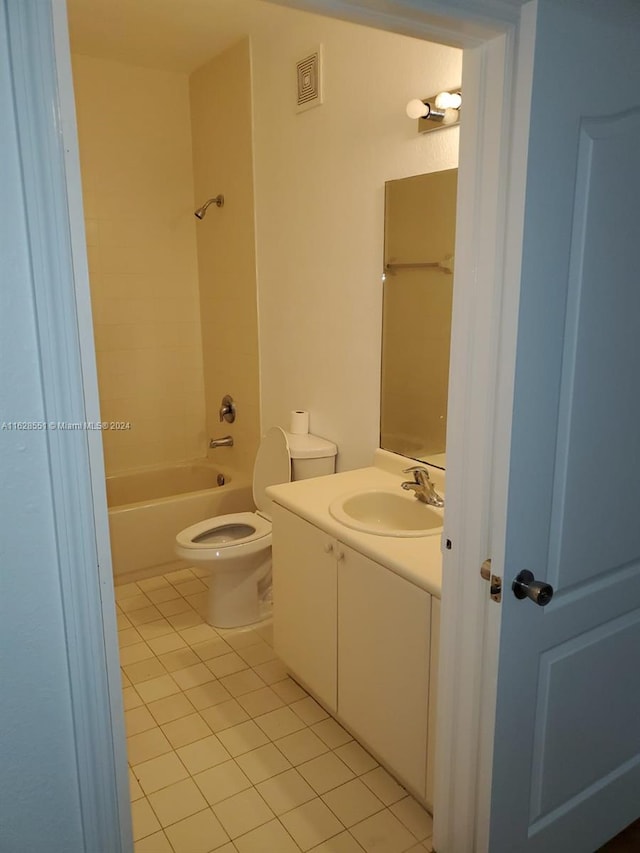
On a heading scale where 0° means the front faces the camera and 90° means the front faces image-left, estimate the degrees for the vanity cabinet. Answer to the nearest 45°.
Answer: approximately 45°

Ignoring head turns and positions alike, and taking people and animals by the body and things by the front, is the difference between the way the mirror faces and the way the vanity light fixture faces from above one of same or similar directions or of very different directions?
same or similar directions

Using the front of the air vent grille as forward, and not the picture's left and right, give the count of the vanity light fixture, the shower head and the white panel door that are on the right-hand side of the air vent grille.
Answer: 1

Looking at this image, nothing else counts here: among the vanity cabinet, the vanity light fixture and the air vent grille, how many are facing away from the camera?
0

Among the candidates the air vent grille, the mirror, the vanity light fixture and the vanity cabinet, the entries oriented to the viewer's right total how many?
0

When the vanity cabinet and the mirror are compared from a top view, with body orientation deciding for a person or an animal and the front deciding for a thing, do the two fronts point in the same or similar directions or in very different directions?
same or similar directions
